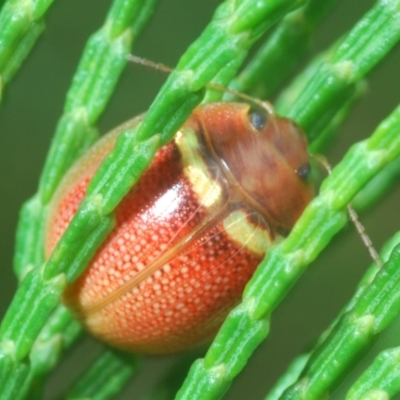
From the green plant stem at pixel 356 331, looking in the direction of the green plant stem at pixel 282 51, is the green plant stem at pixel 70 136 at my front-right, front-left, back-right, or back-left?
front-left

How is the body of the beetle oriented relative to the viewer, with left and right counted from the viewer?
facing away from the viewer and to the right of the viewer
